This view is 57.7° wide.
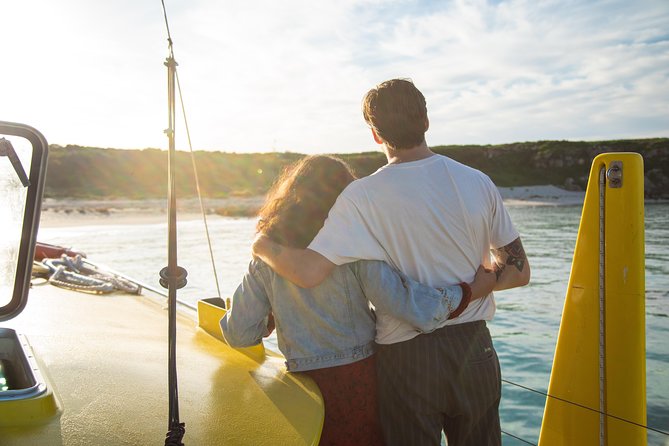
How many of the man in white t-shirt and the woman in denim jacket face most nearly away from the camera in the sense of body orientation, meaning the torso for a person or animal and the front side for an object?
2

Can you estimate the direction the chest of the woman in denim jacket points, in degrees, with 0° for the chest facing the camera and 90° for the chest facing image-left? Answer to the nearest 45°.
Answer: approximately 180°

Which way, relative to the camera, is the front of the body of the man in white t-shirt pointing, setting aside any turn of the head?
away from the camera

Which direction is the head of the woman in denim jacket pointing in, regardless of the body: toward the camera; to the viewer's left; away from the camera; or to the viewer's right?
away from the camera
